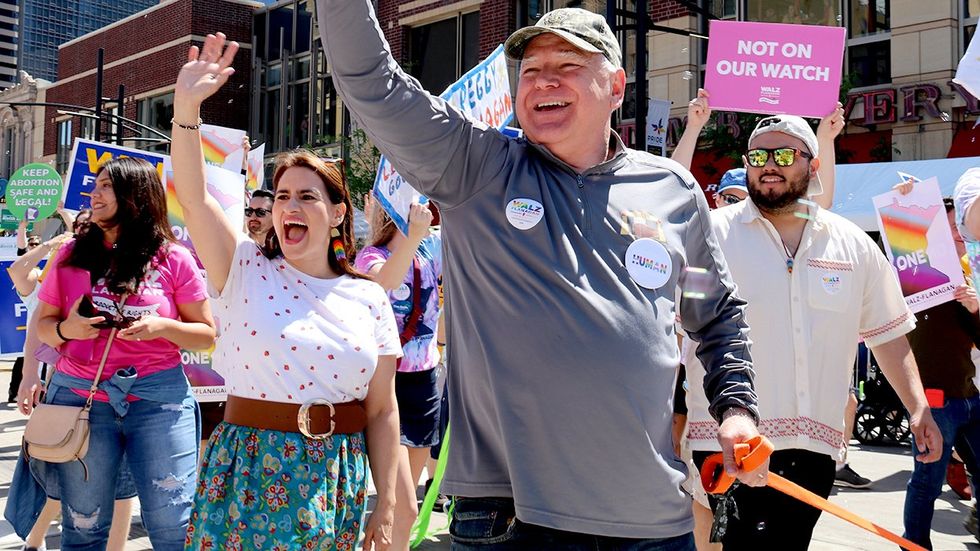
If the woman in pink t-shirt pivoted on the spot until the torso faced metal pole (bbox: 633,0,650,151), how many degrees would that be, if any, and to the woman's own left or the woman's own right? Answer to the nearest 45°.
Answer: approximately 135° to the woman's own left

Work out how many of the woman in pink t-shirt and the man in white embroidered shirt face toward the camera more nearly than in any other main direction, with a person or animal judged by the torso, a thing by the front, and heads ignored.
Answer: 2

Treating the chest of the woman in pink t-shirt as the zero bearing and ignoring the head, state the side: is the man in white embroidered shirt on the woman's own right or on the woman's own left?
on the woman's own left

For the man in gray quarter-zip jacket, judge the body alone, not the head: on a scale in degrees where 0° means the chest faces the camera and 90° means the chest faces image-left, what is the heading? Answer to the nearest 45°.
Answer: approximately 0°

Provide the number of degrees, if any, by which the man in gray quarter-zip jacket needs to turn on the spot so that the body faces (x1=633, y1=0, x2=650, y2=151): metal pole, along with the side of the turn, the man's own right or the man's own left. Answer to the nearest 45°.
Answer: approximately 180°

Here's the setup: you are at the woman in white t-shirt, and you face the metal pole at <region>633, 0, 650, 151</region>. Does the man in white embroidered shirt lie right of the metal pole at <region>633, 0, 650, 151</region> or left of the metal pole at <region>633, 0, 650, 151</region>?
right

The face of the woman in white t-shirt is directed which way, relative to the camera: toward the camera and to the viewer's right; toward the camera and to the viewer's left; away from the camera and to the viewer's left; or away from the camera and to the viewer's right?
toward the camera and to the viewer's left

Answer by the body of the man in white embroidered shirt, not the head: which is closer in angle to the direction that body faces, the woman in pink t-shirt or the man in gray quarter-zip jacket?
the man in gray quarter-zip jacket

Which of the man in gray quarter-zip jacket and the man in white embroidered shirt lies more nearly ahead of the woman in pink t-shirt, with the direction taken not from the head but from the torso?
the man in gray quarter-zip jacket

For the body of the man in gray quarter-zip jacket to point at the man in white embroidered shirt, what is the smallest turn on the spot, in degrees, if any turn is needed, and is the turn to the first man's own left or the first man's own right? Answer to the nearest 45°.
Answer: approximately 135° to the first man's own left
